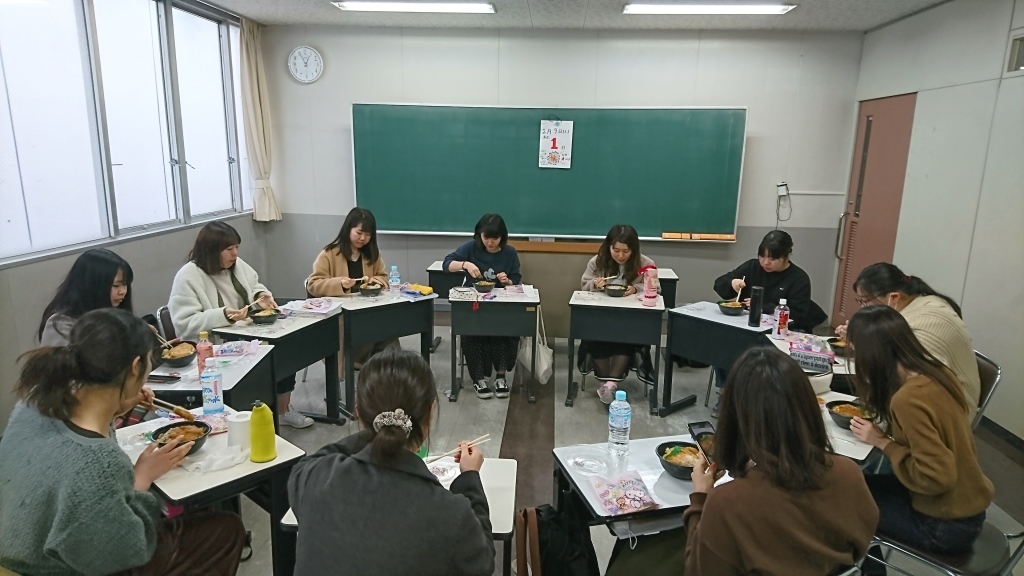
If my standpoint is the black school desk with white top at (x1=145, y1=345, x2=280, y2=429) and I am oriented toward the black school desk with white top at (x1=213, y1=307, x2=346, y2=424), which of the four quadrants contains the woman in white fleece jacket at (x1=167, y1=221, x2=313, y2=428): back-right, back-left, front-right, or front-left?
front-left

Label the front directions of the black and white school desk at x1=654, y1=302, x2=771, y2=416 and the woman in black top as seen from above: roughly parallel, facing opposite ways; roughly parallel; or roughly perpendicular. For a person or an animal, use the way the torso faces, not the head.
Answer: roughly parallel, facing opposite ways

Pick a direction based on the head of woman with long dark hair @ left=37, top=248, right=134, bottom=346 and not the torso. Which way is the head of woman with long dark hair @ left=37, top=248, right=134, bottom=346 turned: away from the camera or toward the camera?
toward the camera

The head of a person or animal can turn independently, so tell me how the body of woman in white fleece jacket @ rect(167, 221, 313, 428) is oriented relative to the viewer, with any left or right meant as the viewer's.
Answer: facing the viewer and to the right of the viewer

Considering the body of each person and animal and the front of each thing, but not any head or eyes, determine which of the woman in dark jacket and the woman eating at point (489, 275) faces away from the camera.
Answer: the woman in dark jacket

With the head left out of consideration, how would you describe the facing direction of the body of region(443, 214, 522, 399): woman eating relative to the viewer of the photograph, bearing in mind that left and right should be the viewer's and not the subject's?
facing the viewer

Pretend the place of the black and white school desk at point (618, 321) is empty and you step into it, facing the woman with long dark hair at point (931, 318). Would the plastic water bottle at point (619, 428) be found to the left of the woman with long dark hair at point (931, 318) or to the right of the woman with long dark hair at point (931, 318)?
right

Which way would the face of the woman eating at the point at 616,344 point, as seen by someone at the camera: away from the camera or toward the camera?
toward the camera

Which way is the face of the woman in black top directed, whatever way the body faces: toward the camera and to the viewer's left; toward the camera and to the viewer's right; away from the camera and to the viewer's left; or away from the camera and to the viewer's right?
toward the camera and to the viewer's left

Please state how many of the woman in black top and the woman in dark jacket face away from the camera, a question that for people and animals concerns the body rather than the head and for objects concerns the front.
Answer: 1

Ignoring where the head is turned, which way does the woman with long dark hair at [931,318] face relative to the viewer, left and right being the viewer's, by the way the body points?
facing to the left of the viewer

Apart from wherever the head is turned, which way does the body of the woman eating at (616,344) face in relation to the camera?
toward the camera

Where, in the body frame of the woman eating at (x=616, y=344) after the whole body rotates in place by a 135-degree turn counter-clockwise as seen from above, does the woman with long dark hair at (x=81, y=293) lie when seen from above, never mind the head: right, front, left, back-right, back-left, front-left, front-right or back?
back

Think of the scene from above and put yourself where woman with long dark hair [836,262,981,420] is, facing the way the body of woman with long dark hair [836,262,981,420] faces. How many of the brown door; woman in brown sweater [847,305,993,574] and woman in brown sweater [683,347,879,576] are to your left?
2

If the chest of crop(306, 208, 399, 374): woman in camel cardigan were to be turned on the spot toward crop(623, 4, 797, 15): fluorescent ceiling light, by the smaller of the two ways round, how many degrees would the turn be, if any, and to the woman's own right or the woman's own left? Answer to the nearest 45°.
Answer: approximately 45° to the woman's own left
